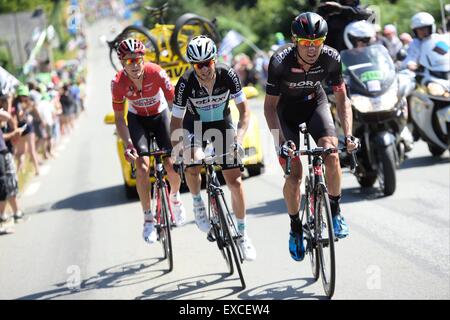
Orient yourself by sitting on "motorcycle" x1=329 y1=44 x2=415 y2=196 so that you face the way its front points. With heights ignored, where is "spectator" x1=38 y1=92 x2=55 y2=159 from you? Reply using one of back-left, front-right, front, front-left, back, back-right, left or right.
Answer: back-right

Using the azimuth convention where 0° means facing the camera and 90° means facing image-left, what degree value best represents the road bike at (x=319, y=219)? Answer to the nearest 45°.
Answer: approximately 0°

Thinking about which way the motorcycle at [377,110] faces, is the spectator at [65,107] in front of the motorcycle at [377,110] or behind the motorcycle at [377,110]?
behind

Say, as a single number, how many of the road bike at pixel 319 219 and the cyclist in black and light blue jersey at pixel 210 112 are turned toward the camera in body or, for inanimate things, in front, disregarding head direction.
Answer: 2

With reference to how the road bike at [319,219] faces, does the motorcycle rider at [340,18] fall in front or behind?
behind

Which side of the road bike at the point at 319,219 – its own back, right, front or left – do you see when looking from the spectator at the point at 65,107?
back

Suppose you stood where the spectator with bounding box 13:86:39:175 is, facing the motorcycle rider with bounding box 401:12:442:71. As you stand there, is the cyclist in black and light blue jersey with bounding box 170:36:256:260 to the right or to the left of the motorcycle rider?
right

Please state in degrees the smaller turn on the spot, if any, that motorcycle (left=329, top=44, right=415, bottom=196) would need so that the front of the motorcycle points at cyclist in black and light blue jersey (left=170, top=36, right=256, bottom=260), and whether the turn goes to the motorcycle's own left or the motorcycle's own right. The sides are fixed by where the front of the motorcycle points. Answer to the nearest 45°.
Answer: approximately 45° to the motorcycle's own right
